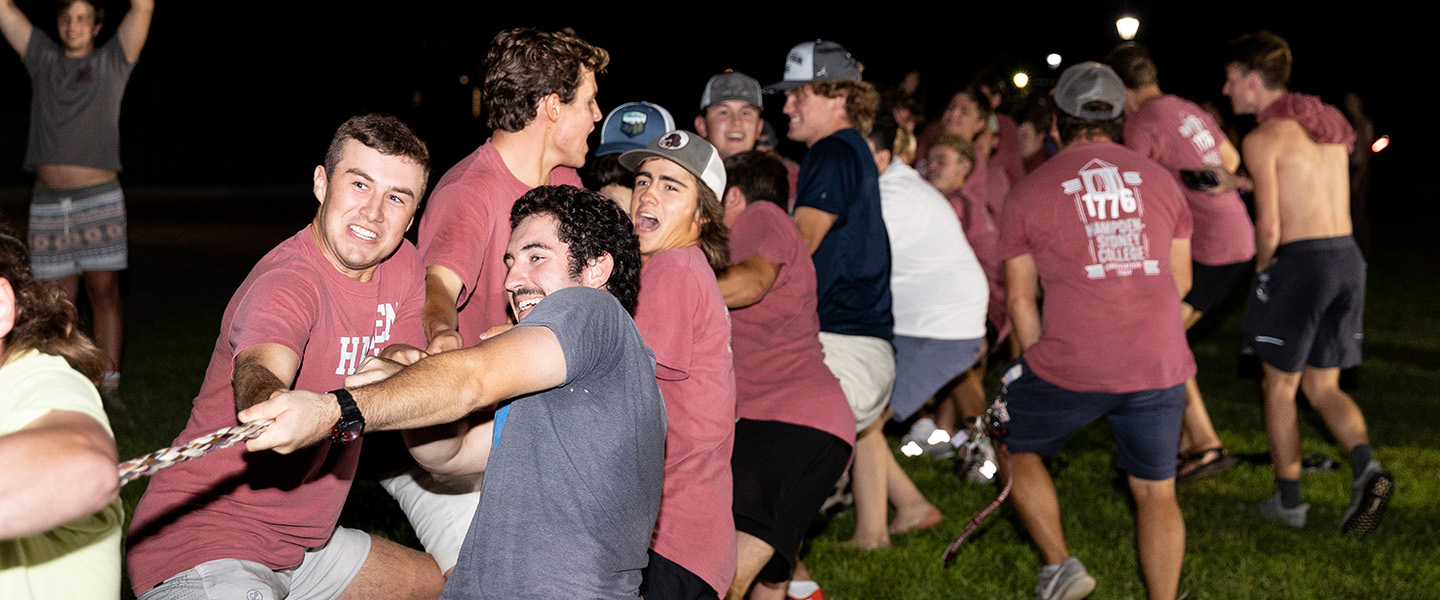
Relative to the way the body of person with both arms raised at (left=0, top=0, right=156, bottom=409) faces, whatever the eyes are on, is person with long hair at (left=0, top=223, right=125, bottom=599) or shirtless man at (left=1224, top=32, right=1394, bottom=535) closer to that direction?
the person with long hair

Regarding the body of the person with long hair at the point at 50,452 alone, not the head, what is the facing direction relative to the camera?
to the viewer's left

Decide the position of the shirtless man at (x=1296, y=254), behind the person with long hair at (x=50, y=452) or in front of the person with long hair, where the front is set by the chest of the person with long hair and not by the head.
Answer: behind

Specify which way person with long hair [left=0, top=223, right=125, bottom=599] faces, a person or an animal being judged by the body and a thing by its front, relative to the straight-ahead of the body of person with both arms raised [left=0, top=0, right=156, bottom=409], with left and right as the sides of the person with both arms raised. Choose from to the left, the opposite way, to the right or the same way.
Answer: to the right

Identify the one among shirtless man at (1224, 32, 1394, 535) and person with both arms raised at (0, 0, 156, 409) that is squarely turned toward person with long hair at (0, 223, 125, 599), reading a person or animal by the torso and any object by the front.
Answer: person with both arms raised at (0, 0, 156, 409)

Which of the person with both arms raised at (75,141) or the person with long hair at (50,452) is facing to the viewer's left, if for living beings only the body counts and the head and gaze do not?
the person with long hair

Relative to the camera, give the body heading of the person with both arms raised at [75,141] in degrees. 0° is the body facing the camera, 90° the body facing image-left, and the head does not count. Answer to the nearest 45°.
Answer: approximately 0°

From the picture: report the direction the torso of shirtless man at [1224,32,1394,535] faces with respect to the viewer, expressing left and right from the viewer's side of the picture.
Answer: facing away from the viewer and to the left of the viewer
